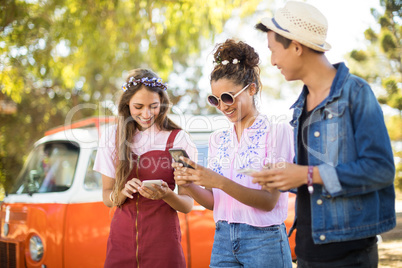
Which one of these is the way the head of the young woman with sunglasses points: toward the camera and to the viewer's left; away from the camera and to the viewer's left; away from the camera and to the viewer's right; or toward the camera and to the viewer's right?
toward the camera and to the viewer's left

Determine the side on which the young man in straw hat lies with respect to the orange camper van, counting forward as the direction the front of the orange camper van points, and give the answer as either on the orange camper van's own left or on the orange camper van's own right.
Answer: on the orange camper van's own left

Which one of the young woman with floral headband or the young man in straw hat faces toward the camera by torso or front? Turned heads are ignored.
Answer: the young woman with floral headband

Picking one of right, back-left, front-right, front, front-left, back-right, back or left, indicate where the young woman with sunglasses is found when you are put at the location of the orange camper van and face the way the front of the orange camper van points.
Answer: left

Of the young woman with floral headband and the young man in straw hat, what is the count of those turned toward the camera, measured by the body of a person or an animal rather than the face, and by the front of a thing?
1

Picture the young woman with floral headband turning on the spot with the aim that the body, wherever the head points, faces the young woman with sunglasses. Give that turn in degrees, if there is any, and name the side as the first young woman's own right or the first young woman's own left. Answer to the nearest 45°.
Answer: approximately 45° to the first young woman's own left

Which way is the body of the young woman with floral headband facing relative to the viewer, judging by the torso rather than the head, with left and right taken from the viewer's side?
facing the viewer

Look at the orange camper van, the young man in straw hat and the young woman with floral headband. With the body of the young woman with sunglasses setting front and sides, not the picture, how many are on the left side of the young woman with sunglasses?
1

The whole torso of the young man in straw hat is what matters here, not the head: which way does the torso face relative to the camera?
to the viewer's left

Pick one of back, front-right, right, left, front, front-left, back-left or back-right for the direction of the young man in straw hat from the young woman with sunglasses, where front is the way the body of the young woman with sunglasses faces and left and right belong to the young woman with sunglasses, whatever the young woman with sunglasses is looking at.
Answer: left

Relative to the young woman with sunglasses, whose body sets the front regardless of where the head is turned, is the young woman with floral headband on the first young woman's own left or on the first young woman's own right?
on the first young woman's own right
